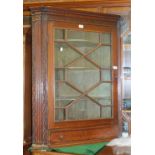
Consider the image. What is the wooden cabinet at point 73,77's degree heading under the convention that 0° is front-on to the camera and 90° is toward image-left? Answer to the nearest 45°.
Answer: approximately 315°
